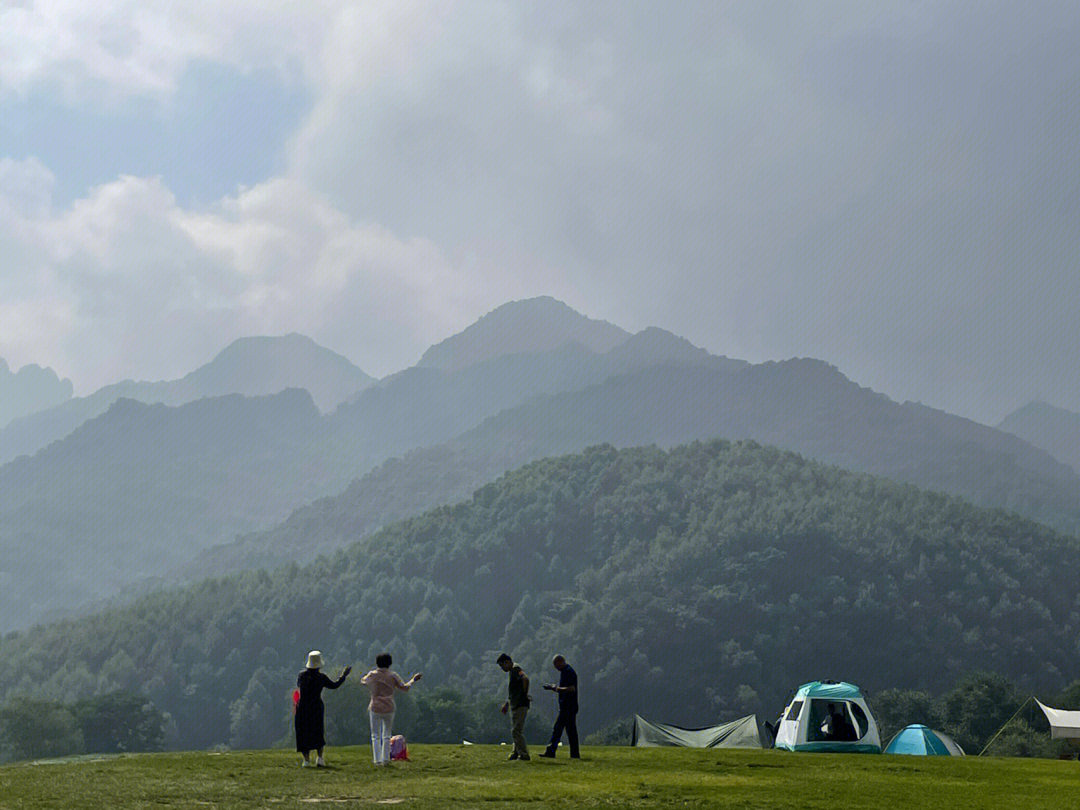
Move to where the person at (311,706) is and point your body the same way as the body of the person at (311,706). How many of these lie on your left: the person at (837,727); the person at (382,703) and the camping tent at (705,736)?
0

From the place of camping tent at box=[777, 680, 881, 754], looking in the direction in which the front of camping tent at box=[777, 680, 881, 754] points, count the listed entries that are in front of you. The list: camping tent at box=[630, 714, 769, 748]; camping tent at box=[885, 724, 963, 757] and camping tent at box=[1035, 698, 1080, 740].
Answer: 0

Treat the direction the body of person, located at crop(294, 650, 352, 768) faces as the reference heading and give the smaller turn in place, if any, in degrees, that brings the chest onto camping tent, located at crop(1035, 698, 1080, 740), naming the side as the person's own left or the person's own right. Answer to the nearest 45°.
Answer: approximately 45° to the person's own right

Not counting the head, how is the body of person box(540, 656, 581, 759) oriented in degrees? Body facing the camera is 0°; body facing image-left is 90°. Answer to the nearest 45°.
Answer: approximately 90°

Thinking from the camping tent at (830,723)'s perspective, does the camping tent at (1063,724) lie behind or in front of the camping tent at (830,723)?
behind

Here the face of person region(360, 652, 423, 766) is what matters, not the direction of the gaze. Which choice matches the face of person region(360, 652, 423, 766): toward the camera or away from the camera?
away from the camera

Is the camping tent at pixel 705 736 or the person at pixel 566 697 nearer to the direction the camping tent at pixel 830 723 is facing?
the person

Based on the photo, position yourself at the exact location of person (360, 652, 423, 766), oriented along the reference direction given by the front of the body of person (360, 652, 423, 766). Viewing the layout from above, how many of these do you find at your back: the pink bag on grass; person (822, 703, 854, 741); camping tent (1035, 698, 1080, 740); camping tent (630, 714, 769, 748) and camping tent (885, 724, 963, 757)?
0

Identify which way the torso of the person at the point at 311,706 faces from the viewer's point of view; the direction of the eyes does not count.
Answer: away from the camera

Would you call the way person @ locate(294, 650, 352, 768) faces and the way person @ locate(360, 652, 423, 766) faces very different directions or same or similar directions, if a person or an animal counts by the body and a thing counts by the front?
same or similar directions

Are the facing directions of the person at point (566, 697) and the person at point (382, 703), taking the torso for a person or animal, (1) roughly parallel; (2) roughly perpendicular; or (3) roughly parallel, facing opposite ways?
roughly perpendicular

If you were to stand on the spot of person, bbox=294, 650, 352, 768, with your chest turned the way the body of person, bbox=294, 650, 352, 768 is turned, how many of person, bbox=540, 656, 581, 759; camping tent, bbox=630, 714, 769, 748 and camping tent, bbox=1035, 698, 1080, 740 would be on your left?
0

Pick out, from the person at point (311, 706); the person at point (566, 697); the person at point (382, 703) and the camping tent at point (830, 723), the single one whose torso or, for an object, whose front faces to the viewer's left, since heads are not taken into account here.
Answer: the person at point (566, 697)

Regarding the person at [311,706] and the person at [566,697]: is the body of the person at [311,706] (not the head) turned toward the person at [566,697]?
no

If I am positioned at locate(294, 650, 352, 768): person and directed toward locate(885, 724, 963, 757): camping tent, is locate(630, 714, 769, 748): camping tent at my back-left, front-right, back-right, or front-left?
front-left

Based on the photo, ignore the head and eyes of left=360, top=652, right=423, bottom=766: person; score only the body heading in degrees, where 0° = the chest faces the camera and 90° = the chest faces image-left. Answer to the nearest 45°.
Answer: approximately 180°

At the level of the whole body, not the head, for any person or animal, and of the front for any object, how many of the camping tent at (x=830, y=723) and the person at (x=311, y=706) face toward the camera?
1

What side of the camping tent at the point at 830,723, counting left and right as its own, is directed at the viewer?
front
